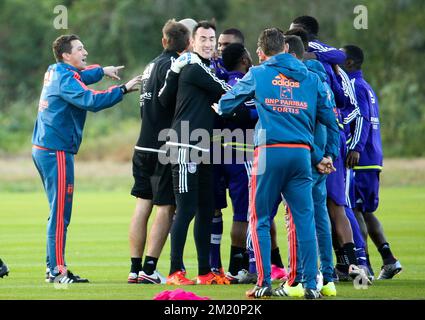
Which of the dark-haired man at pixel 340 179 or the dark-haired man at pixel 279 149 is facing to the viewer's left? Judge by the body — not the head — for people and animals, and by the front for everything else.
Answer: the dark-haired man at pixel 340 179

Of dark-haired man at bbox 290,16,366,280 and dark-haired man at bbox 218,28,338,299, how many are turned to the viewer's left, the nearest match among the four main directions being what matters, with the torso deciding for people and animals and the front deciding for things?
1

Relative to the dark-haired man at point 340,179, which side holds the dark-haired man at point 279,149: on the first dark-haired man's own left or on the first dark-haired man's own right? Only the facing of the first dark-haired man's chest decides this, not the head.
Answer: on the first dark-haired man's own left

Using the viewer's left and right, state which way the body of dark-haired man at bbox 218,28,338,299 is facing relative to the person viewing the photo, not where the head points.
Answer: facing away from the viewer

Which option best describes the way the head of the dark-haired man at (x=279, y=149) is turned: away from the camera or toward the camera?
away from the camera

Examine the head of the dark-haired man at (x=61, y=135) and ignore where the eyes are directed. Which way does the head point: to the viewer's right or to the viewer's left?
to the viewer's right

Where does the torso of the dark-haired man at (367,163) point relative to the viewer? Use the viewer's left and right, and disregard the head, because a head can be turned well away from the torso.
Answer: facing away from the viewer and to the left of the viewer

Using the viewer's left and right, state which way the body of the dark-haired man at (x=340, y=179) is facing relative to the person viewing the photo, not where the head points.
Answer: facing to the left of the viewer

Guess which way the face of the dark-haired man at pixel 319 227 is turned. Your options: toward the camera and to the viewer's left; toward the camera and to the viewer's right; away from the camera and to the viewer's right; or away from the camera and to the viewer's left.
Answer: away from the camera and to the viewer's left

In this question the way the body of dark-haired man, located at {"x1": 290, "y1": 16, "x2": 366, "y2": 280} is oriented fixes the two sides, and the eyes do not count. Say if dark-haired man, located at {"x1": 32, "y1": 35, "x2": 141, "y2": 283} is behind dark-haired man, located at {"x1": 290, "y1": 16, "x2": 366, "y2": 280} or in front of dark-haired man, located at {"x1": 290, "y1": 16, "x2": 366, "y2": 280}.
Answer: in front
